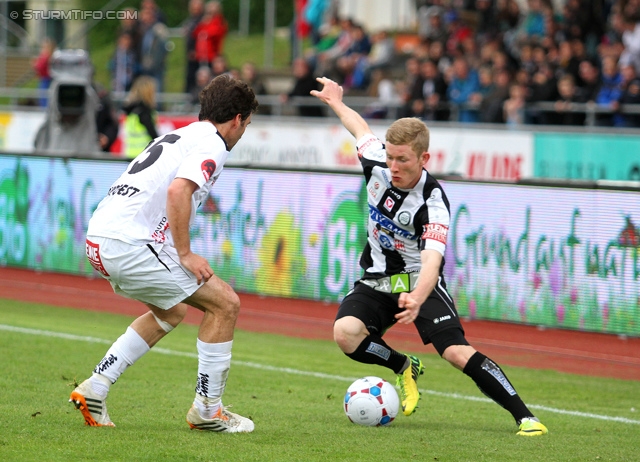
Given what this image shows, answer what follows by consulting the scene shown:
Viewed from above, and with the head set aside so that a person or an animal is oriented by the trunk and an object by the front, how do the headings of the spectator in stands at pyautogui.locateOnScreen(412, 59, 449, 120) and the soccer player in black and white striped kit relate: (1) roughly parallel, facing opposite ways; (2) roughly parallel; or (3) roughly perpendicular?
roughly parallel

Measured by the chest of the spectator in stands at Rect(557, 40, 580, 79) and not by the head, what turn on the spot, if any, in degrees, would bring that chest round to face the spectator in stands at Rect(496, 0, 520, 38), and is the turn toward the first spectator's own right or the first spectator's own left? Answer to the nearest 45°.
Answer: approximately 90° to the first spectator's own right

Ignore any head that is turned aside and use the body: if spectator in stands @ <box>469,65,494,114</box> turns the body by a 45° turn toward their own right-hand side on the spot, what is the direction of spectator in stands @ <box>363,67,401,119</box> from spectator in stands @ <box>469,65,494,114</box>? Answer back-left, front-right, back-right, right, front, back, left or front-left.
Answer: right

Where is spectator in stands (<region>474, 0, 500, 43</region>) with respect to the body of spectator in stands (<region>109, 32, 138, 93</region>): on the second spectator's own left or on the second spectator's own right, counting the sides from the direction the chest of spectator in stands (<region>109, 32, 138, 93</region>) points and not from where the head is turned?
on the second spectator's own left

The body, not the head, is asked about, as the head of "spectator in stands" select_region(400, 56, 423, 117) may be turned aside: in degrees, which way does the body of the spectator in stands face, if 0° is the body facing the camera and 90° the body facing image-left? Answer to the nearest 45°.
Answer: approximately 45°

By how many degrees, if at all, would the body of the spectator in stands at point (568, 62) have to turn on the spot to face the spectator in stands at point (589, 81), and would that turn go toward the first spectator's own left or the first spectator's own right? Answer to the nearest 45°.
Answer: approximately 90° to the first spectator's own left

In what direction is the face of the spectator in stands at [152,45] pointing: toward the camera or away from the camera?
toward the camera

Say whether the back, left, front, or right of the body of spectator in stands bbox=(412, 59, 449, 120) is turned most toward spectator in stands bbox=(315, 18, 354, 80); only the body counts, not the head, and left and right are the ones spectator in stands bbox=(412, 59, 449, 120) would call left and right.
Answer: right

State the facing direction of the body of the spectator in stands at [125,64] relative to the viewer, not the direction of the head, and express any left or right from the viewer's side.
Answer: facing the viewer

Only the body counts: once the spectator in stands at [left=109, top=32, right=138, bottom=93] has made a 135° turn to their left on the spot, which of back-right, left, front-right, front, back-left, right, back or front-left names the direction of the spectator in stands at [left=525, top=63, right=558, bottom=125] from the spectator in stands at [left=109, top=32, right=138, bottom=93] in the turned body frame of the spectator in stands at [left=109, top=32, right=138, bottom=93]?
right

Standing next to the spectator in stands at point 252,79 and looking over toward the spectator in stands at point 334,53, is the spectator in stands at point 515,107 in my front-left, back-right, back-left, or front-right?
front-right

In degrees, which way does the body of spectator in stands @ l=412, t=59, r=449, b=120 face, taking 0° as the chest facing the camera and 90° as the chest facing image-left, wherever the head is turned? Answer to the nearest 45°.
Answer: approximately 45°

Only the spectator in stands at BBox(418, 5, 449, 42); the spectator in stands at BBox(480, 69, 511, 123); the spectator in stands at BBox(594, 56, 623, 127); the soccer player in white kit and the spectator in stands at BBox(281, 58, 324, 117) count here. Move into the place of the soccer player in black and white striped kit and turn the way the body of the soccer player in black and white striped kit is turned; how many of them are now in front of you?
1

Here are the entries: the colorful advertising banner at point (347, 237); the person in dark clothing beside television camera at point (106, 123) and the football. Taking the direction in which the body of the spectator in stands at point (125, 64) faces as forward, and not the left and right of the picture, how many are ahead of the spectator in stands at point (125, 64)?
3
